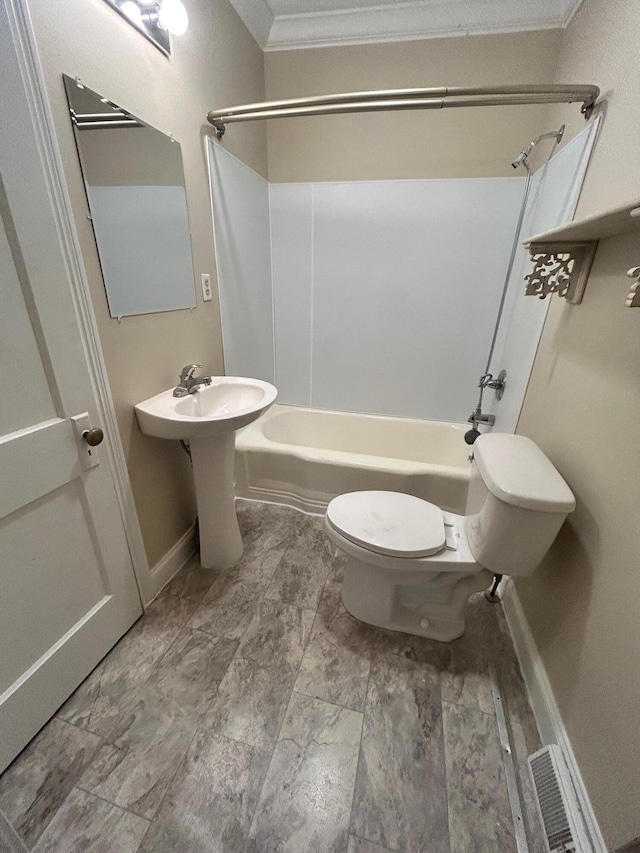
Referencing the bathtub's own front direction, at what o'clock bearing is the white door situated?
The white door is roughly at 1 o'clock from the bathtub.

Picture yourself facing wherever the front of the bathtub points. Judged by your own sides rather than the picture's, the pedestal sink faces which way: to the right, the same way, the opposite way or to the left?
to the left

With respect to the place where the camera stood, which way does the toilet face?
facing to the left of the viewer

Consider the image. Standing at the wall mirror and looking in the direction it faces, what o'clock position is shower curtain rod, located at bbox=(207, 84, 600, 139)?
The shower curtain rod is roughly at 11 o'clock from the wall mirror.

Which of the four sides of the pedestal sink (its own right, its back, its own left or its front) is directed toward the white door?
right

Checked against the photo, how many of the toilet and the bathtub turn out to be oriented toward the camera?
1

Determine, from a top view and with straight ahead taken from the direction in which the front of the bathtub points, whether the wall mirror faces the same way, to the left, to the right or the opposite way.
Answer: to the left

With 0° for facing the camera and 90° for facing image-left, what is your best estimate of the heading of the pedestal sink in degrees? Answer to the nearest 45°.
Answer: approximately 315°
